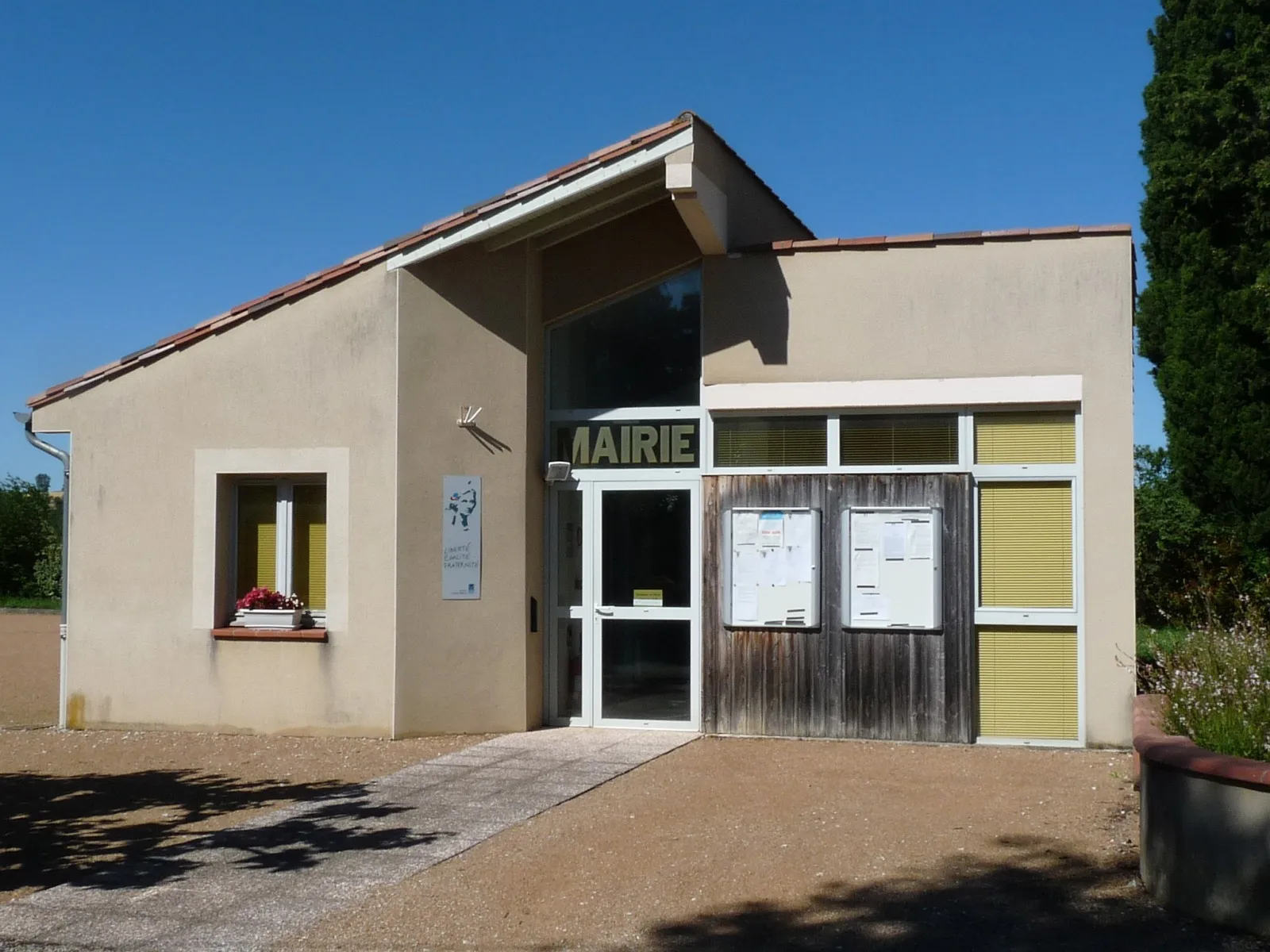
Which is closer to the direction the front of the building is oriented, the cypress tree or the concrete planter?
the concrete planter

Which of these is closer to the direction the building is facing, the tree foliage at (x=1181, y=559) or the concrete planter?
the concrete planter

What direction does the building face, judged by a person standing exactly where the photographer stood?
facing the viewer

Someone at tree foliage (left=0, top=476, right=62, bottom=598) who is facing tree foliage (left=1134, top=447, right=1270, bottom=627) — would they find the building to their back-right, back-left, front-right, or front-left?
front-right

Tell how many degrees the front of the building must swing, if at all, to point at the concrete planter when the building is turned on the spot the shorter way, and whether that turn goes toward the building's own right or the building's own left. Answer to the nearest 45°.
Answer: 0° — it already faces it

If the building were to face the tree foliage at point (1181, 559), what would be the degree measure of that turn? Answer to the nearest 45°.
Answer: approximately 135° to its left

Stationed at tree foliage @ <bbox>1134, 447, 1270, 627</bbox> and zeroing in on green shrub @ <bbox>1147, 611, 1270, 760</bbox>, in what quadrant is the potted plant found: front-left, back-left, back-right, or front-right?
front-right

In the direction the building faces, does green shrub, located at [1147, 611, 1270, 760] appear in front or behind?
in front

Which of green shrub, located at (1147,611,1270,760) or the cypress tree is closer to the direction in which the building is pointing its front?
the green shrub
